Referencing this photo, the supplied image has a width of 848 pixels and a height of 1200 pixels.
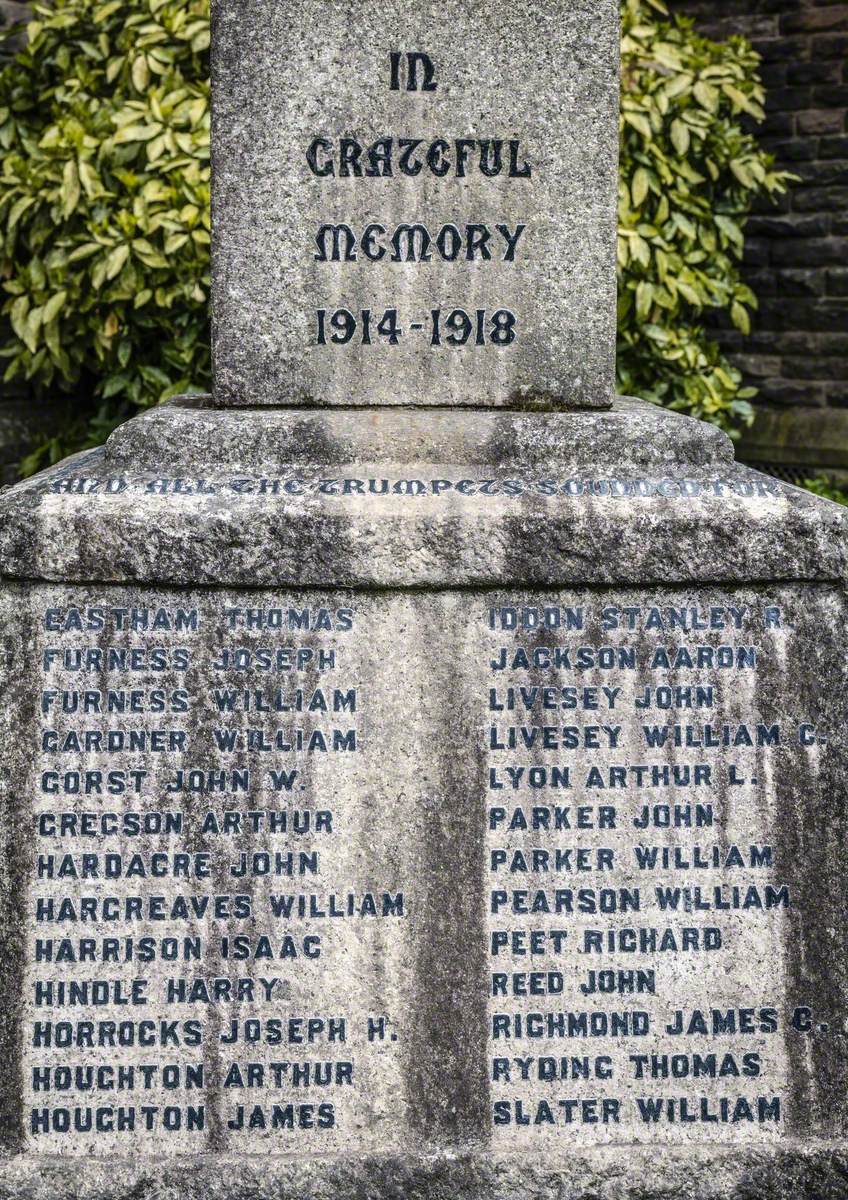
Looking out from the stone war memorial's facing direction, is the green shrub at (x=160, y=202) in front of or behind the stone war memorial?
behind

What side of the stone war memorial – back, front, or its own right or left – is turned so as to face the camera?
front
